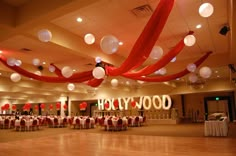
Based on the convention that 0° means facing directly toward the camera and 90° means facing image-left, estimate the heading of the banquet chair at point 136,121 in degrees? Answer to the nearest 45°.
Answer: approximately 180°

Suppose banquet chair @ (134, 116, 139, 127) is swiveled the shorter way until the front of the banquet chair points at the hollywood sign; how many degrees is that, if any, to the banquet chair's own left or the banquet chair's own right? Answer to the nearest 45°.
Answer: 0° — it already faces it

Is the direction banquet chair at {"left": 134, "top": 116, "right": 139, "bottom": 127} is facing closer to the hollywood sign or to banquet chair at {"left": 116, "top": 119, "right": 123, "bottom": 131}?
the hollywood sign

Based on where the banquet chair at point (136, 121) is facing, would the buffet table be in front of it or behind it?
behind
